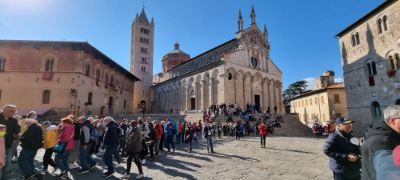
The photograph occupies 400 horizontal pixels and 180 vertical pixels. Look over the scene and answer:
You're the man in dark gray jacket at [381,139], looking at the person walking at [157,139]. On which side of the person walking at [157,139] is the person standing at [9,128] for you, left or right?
left

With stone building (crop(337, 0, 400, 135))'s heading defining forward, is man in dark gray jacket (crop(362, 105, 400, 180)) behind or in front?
in front

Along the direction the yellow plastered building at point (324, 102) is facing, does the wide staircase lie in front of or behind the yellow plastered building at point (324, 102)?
in front

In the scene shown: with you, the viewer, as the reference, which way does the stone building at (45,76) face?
facing the viewer and to the right of the viewer

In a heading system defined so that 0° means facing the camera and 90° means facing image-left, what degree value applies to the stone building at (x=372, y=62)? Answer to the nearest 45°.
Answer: approximately 45°

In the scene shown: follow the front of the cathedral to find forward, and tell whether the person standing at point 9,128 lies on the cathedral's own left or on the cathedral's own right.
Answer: on the cathedral's own right

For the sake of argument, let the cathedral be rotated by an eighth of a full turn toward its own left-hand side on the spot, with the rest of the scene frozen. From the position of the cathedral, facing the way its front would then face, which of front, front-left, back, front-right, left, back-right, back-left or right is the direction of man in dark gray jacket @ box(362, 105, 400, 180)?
right
